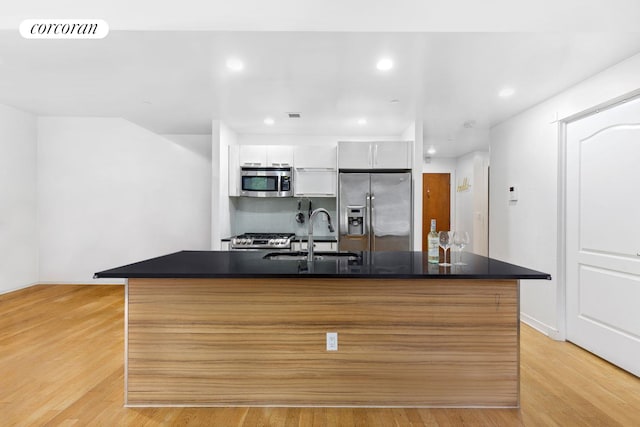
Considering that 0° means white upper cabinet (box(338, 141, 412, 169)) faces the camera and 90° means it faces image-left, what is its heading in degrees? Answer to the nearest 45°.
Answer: approximately 0°

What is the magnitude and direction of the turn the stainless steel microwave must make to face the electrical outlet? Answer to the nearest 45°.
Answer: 0° — it already faces it

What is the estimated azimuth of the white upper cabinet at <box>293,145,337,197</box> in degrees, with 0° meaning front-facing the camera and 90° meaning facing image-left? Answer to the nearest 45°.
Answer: approximately 0°

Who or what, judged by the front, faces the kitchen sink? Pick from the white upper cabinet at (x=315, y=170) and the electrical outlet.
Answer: the white upper cabinet

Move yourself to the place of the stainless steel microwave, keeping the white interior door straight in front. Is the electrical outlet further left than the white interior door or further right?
right

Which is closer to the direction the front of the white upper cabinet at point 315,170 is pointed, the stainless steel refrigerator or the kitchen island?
the kitchen island

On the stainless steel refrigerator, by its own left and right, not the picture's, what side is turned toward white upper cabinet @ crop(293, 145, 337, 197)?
right

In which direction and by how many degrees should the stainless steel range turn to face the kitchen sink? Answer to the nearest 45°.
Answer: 0° — it already faces it
